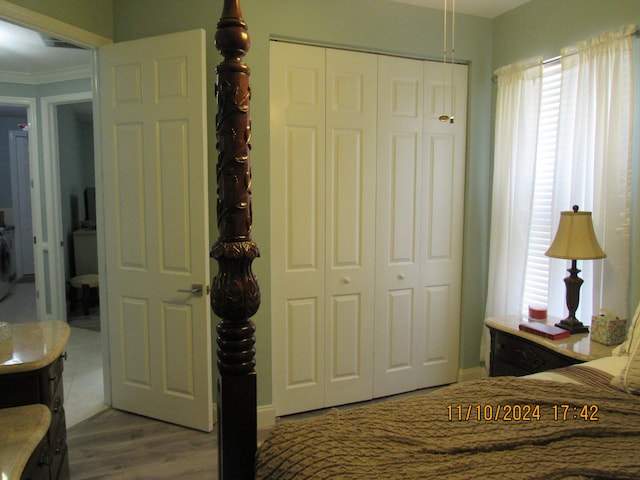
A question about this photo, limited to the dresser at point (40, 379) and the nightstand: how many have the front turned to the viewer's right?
1

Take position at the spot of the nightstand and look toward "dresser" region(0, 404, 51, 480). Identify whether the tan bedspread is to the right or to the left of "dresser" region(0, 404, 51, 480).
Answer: left

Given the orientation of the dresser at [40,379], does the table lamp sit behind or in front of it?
in front

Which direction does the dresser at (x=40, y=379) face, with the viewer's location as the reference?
facing to the right of the viewer

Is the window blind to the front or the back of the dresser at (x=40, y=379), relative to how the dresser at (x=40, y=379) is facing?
to the front

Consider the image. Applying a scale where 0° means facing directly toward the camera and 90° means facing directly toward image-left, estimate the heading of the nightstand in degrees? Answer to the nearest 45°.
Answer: approximately 45°

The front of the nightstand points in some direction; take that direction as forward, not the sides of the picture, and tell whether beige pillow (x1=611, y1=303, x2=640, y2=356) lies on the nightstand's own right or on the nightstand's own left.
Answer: on the nightstand's own left

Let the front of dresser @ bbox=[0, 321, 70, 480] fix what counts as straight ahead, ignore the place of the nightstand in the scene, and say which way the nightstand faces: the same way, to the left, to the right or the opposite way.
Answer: the opposite way

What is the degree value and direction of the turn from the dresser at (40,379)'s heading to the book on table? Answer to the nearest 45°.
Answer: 0° — it already faces it

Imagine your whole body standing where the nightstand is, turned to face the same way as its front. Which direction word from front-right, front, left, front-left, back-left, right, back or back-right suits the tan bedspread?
front-left

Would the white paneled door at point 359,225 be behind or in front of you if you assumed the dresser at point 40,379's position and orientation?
in front
